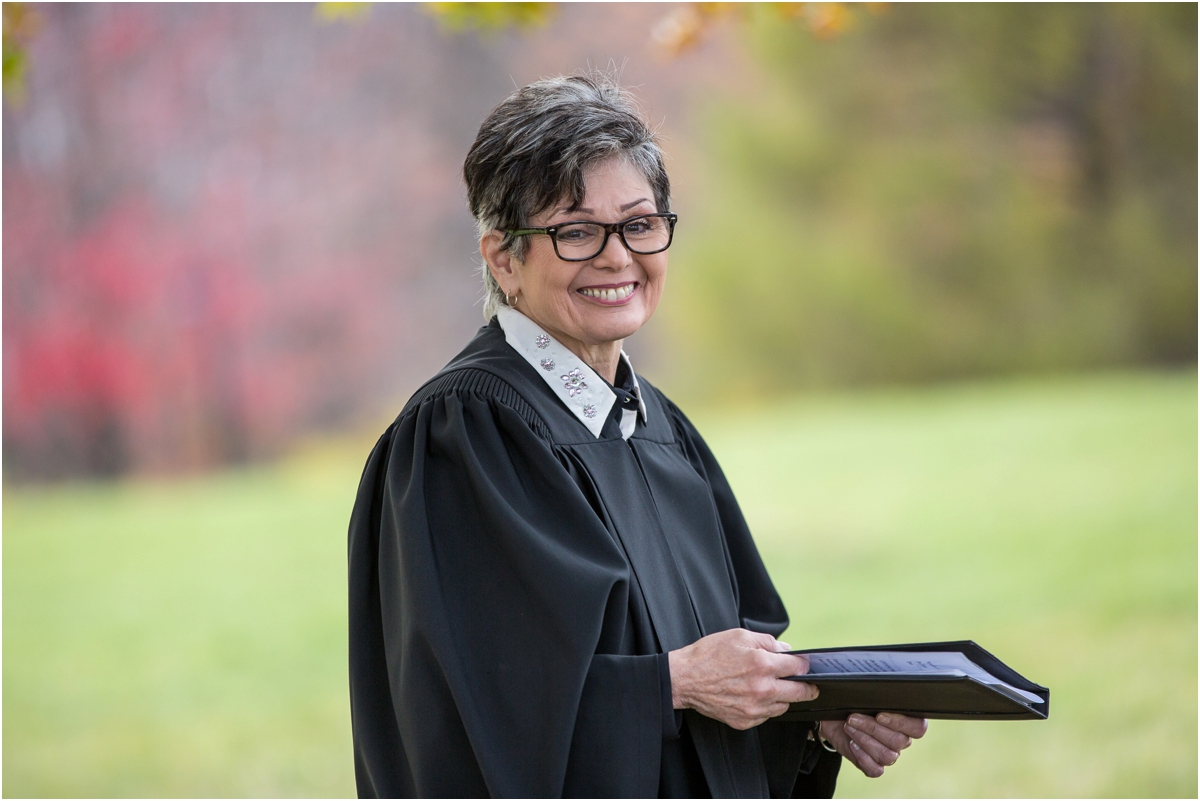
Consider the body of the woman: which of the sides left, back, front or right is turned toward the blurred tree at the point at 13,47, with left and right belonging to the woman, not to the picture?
back

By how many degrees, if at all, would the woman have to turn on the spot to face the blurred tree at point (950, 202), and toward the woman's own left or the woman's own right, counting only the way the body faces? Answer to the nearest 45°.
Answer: approximately 135° to the woman's own left

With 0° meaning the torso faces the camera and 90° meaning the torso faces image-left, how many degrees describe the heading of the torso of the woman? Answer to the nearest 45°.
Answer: approximately 315°

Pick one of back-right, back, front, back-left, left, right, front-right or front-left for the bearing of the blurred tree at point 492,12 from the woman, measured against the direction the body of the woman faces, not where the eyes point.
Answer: back-left
